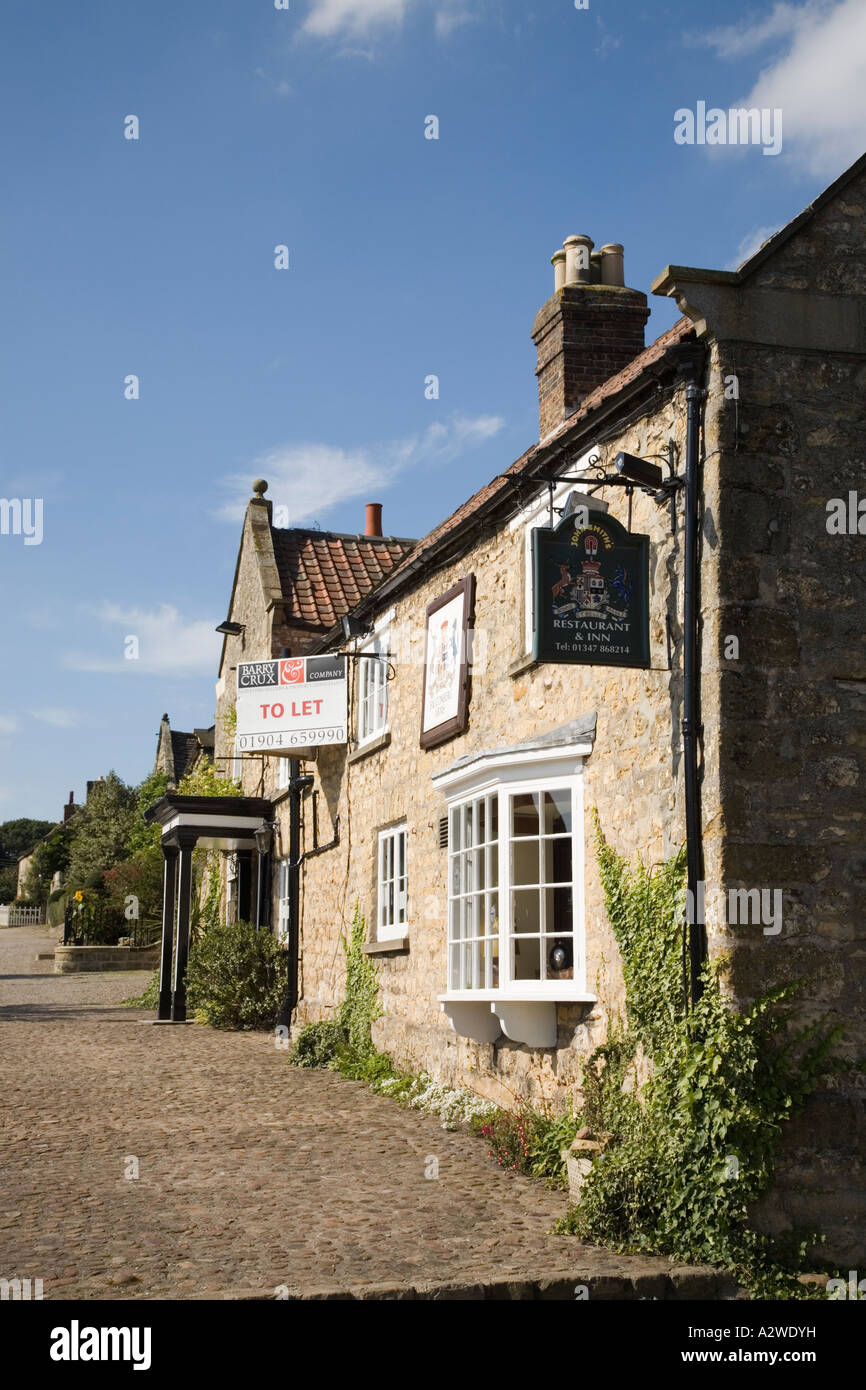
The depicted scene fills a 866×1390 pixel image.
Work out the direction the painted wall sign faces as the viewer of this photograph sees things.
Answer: facing the viewer and to the left of the viewer

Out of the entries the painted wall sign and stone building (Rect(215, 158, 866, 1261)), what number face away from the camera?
0

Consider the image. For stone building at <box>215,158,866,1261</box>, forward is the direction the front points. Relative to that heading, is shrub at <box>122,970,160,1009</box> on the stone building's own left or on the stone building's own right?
on the stone building's own right

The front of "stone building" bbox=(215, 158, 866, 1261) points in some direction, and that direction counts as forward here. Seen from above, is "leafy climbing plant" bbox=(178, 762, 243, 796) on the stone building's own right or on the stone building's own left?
on the stone building's own right

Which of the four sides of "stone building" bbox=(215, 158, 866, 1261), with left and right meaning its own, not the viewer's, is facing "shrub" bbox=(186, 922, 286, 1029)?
right

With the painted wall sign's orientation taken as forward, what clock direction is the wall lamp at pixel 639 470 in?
The wall lamp is roughly at 10 o'clock from the painted wall sign.

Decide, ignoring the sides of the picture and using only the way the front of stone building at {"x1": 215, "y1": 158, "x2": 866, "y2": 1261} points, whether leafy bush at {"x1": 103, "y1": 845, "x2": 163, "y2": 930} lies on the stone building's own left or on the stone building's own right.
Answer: on the stone building's own right

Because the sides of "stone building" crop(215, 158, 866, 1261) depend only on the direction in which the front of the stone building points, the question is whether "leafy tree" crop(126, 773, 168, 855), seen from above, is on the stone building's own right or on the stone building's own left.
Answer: on the stone building's own right

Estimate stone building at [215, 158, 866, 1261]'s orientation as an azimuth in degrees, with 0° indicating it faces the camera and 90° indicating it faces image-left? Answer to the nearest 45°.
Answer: approximately 45°

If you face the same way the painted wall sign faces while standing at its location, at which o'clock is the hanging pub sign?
The hanging pub sign is roughly at 10 o'clock from the painted wall sign.

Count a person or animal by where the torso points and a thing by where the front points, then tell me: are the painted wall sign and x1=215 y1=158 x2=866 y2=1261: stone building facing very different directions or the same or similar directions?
same or similar directions
